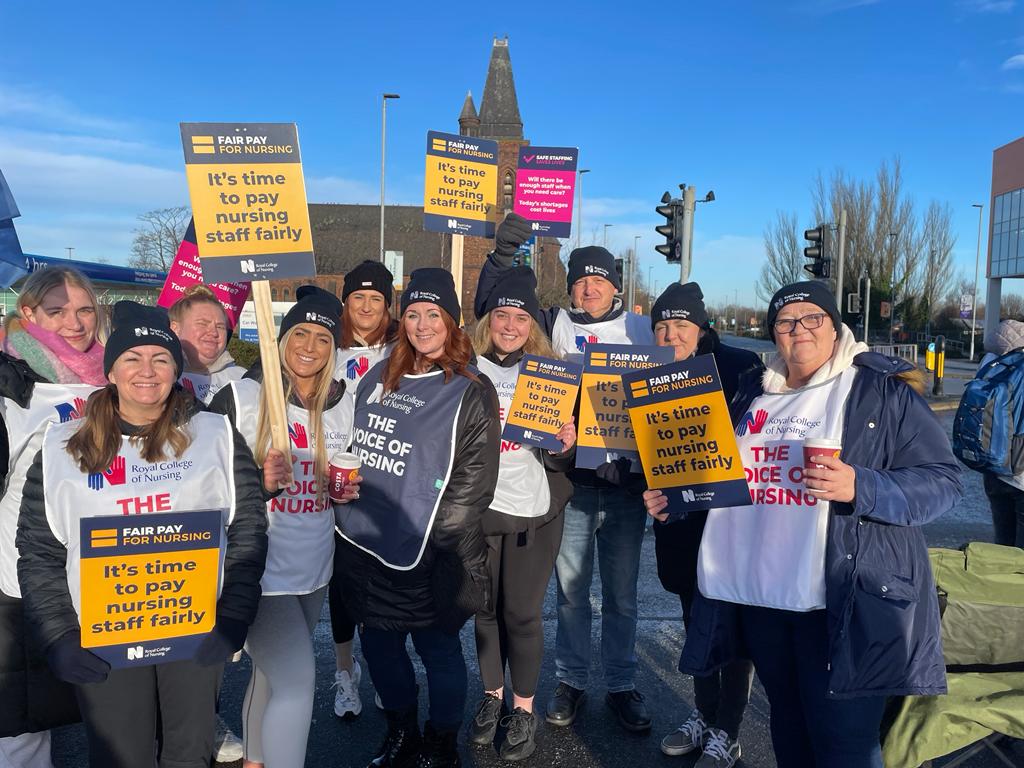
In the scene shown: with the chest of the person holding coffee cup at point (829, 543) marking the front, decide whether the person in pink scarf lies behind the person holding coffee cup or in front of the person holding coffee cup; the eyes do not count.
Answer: in front

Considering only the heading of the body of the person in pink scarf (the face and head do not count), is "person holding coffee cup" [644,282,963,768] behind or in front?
in front
